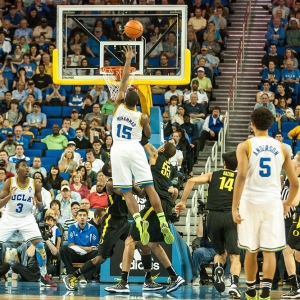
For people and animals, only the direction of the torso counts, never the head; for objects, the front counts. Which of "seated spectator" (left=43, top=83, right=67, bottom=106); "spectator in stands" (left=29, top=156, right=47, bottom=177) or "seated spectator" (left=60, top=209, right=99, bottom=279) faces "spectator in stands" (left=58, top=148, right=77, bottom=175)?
"seated spectator" (left=43, top=83, right=67, bottom=106)

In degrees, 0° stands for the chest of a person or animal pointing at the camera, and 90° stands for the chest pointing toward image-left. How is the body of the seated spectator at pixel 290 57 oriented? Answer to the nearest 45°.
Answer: approximately 0°

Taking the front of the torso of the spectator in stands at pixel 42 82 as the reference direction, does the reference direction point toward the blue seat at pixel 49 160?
yes

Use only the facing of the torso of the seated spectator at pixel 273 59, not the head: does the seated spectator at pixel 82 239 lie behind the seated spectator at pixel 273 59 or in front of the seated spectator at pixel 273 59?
in front

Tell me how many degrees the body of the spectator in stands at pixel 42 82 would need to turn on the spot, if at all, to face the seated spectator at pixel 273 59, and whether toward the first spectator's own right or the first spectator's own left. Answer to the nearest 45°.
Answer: approximately 90° to the first spectator's own left

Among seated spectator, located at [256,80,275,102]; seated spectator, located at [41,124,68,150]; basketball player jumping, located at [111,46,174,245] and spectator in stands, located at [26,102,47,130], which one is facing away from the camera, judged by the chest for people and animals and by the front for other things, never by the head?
the basketball player jumping

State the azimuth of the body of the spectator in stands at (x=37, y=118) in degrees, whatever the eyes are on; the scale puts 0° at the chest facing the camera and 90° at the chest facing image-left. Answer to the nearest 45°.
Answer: approximately 0°

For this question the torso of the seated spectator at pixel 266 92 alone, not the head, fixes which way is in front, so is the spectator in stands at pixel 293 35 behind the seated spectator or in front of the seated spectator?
behind

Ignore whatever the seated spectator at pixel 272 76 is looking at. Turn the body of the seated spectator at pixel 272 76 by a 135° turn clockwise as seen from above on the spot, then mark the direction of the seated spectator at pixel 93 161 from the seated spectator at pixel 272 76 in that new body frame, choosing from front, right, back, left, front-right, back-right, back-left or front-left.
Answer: left
